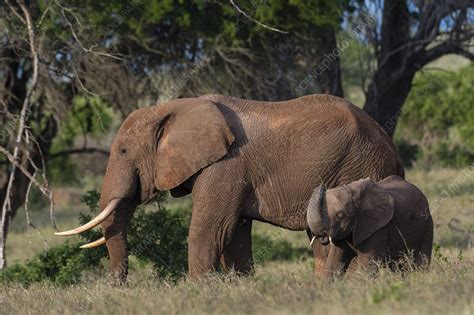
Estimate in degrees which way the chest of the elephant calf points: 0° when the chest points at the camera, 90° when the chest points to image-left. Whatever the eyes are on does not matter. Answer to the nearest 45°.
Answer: approximately 45°

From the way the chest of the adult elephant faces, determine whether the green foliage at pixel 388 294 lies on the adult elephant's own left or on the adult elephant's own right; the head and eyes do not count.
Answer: on the adult elephant's own left

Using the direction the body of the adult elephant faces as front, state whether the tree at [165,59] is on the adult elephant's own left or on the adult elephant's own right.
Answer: on the adult elephant's own right

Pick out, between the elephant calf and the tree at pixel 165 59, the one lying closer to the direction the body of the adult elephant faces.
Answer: the tree

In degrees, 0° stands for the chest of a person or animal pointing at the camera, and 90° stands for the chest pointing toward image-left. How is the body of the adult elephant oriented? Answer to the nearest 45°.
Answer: approximately 90°

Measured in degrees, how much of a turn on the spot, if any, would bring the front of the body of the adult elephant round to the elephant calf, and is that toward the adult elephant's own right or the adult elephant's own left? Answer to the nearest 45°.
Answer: approximately 135° to the adult elephant's own left

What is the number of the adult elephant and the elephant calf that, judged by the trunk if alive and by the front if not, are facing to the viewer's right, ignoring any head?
0

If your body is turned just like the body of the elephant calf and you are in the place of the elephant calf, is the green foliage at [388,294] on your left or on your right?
on your left
